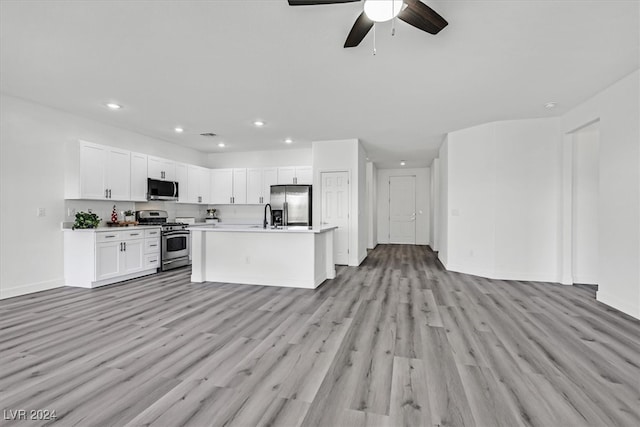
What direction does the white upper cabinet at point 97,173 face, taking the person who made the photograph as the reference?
facing the viewer and to the right of the viewer

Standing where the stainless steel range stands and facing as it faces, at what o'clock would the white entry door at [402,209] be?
The white entry door is roughly at 10 o'clock from the stainless steel range.

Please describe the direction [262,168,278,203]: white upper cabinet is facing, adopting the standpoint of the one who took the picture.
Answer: facing the viewer

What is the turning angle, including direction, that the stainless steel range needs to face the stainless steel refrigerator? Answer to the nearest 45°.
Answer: approximately 45° to its left

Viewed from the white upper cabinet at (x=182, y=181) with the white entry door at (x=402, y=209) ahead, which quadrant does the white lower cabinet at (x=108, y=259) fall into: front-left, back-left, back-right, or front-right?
back-right

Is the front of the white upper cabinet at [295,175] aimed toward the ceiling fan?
yes

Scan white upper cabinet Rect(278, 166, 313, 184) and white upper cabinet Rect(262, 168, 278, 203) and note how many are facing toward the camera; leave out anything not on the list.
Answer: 2

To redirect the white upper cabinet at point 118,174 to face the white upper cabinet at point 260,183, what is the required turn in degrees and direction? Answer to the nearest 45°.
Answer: approximately 45° to its left

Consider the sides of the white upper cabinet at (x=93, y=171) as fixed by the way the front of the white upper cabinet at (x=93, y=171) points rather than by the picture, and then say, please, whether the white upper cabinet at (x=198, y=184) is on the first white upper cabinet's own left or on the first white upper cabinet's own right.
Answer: on the first white upper cabinet's own left

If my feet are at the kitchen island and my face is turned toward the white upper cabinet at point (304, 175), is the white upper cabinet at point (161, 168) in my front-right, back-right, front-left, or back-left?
front-left

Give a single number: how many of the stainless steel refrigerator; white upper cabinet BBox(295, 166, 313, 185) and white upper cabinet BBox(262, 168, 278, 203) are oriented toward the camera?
3

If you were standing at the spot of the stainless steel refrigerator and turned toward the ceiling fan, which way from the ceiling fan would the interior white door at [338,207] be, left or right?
left

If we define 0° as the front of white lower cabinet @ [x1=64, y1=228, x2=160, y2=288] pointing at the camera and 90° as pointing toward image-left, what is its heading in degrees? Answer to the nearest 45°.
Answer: approximately 315°

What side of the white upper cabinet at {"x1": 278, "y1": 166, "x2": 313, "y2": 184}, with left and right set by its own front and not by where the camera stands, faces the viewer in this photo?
front

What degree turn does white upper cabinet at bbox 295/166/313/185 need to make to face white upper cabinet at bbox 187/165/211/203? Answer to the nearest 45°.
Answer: approximately 90° to its right

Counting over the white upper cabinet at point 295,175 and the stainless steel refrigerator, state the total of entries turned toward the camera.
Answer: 2

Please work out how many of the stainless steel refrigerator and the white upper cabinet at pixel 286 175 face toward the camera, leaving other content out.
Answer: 2
